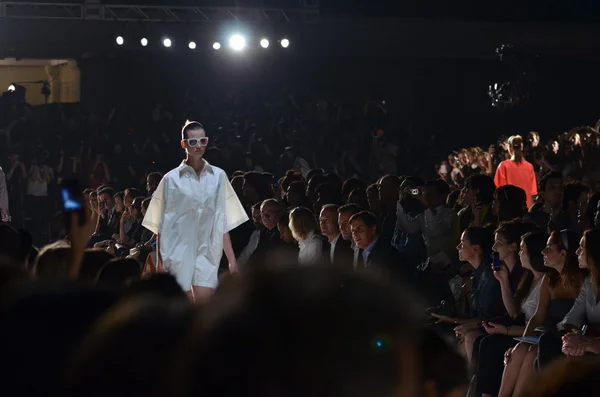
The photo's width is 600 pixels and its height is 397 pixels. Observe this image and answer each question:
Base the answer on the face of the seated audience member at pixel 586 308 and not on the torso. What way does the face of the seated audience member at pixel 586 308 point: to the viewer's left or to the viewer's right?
to the viewer's left

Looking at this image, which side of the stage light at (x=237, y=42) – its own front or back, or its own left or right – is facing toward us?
front

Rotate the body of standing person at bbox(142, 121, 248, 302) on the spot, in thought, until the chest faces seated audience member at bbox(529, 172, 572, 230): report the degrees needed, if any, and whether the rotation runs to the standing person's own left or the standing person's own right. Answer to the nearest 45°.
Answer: approximately 90° to the standing person's own left

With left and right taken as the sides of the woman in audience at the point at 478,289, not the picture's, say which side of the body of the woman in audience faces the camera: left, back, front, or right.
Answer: left

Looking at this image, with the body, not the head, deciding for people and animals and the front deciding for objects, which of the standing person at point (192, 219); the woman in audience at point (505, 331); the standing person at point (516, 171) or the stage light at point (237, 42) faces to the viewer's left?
the woman in audience

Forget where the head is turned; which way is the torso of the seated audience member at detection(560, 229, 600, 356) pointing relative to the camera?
to the viewer's left

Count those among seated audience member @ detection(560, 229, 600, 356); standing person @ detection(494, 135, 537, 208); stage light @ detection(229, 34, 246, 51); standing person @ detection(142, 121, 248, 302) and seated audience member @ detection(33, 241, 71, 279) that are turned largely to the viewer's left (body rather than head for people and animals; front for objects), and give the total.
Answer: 1

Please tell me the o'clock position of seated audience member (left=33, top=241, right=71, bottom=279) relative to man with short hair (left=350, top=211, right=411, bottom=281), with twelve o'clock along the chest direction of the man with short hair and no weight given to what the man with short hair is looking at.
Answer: The seated audience member is roughly at 11 o'clock from the man with short hair.

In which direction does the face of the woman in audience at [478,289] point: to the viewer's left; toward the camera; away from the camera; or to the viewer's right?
to the viewer's left
